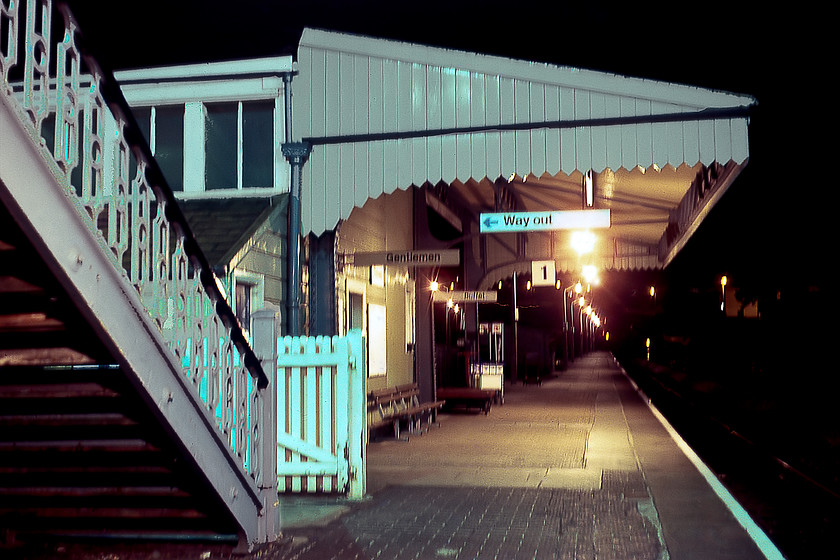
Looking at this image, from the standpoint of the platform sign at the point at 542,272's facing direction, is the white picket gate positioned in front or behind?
in front

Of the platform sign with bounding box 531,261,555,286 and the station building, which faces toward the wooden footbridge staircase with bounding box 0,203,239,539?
the platform sign

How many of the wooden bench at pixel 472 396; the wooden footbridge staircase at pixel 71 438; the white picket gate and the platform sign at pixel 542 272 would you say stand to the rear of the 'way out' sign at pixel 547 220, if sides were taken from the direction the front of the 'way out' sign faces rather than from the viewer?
2

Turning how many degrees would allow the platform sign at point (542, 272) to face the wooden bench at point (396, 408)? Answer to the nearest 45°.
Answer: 0° — it already faces it

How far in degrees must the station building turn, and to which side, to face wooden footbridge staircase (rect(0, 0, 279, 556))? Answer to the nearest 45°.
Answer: approximately 90° to its right

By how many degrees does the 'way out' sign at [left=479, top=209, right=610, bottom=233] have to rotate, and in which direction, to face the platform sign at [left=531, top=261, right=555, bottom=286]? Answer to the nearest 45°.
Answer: approximately 180°

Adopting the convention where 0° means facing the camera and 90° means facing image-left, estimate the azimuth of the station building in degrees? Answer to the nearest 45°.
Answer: approximately 270°

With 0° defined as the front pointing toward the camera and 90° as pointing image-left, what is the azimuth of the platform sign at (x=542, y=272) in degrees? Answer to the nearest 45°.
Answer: approximately 0°

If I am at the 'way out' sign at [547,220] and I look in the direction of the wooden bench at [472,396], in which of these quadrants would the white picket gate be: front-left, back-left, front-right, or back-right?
back-left

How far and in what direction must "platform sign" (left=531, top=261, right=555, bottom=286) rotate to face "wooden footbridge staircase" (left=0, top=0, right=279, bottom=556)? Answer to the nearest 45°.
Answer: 0° — it already faces it
